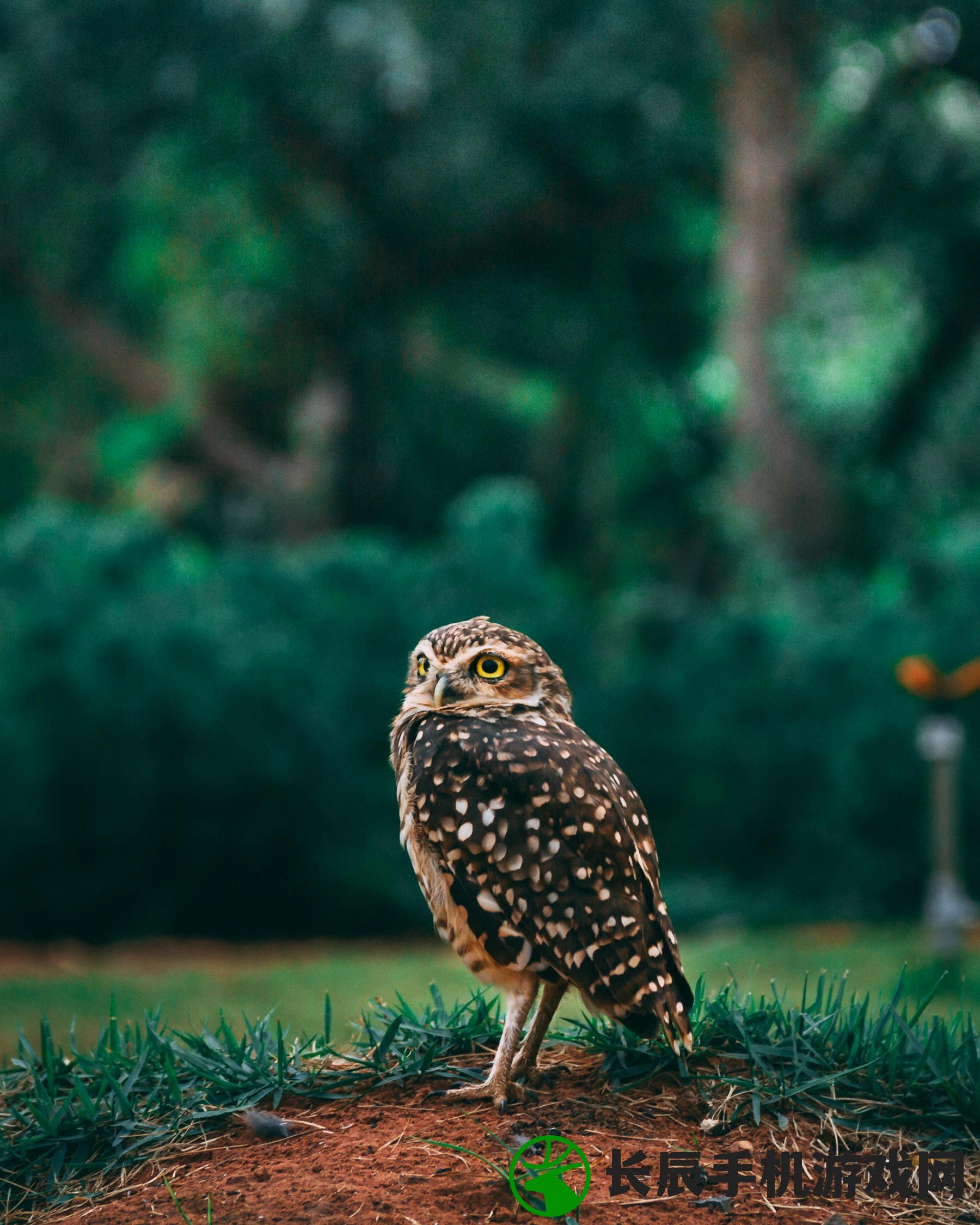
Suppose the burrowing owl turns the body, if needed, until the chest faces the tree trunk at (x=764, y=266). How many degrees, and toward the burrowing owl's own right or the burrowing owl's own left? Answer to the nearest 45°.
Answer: approximately 90° to the burrowing owl's own right

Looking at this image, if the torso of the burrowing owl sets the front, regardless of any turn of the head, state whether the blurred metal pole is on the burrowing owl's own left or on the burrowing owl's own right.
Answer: on the burrowing owl's own right

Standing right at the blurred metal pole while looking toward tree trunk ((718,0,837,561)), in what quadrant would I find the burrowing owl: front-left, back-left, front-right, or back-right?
back-left

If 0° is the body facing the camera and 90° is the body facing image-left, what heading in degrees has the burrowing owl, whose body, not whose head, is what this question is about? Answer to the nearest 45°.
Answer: approximately 90°

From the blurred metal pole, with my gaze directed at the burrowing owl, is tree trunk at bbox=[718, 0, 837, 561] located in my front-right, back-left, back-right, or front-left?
back-right
